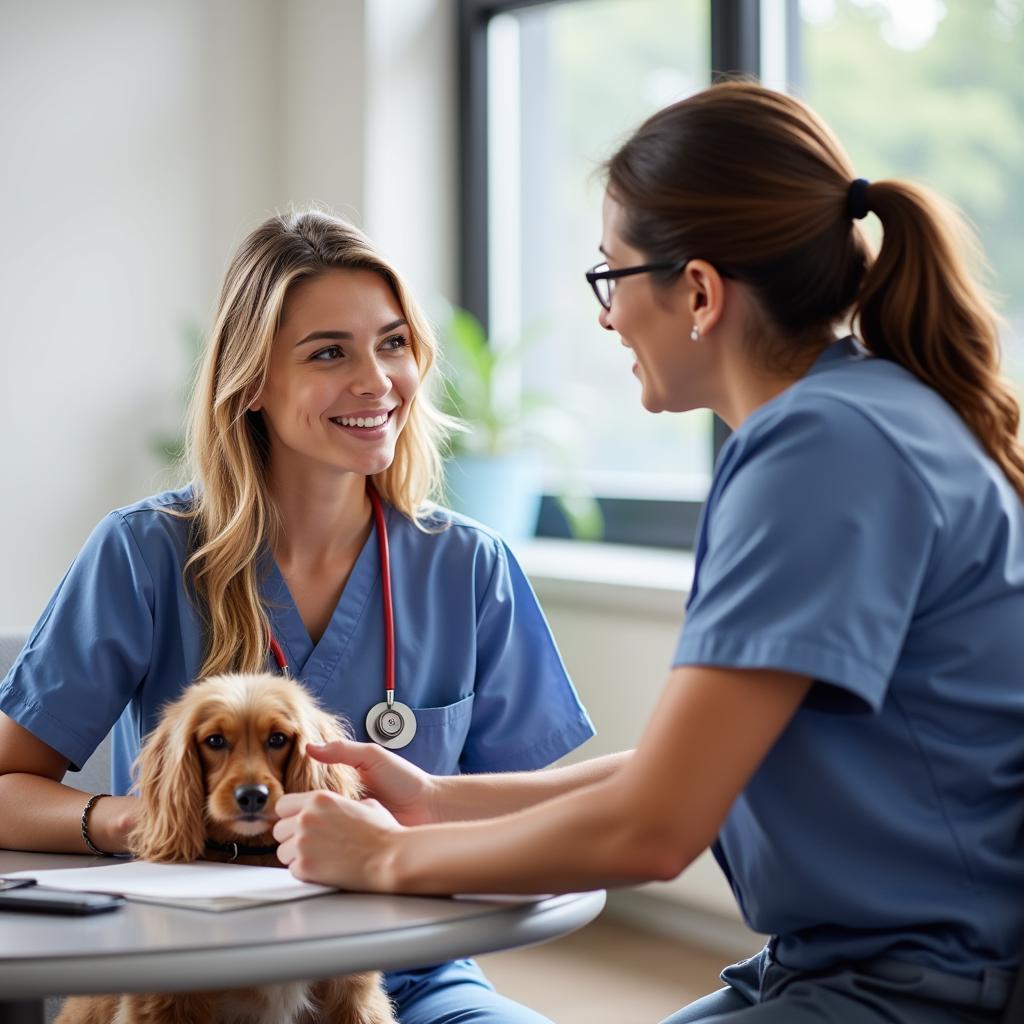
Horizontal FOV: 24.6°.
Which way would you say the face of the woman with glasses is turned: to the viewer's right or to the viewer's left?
to the viewer's left

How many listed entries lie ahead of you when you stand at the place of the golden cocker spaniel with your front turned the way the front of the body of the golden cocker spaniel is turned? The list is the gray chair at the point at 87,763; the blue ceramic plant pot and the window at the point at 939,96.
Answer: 0

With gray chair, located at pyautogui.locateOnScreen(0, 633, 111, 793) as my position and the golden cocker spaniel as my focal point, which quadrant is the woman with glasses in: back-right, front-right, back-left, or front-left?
front-left

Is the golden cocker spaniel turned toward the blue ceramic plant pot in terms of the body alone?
no

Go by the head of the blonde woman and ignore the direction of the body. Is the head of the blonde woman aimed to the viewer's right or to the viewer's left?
to the viewer's right

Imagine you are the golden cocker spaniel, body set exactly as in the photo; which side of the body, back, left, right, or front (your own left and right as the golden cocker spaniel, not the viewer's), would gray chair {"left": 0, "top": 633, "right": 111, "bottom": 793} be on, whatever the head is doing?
back

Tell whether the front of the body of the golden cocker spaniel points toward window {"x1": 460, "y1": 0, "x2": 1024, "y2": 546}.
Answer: no

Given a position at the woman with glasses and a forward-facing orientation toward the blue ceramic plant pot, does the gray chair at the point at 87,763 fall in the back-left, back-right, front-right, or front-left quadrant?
front-left

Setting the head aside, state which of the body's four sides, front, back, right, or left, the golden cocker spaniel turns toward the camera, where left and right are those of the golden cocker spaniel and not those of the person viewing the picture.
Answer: front
